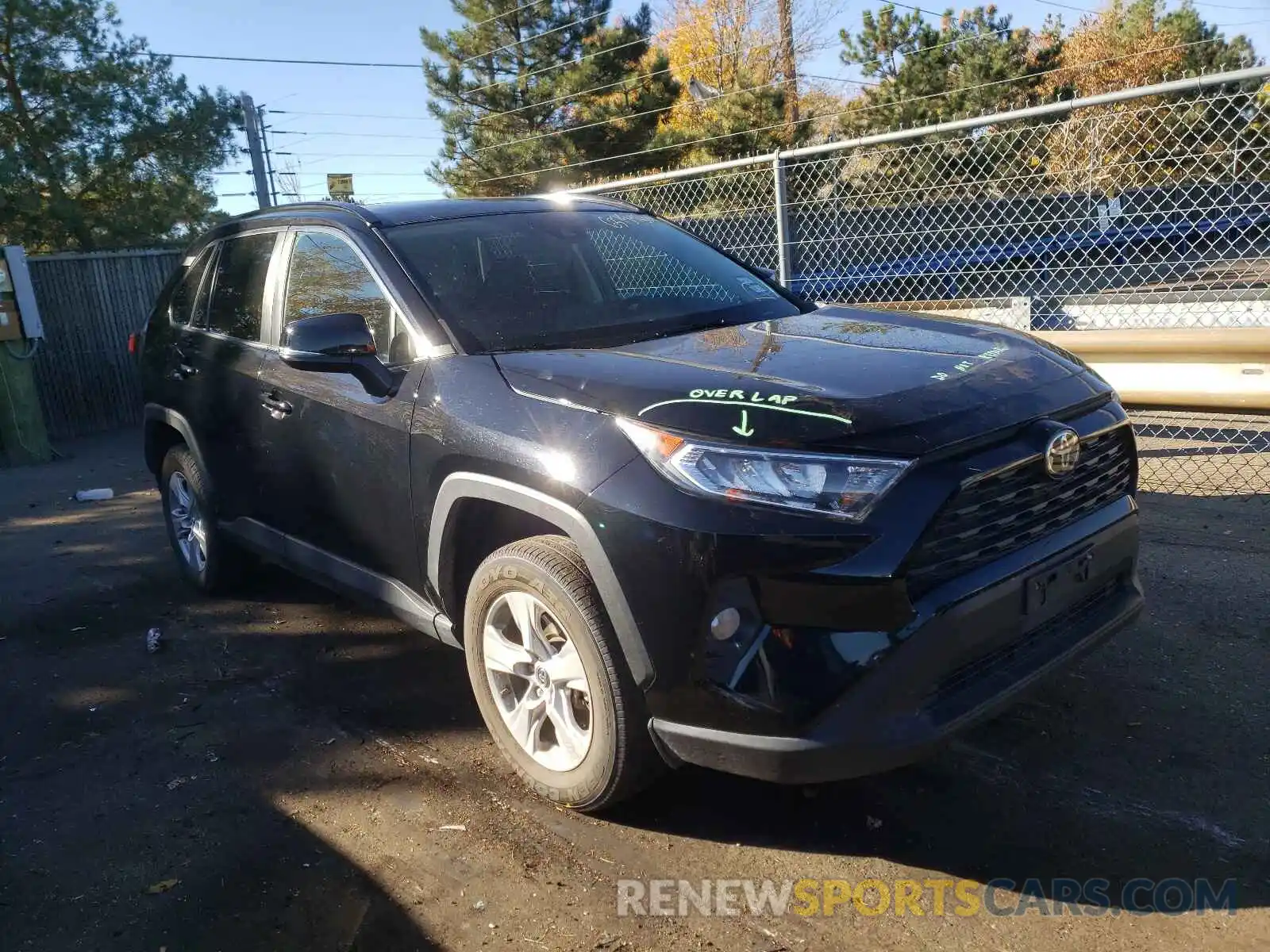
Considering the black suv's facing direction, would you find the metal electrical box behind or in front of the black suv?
behind

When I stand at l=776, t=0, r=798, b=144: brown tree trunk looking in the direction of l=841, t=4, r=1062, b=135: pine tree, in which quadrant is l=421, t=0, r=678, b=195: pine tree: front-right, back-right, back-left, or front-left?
back-right

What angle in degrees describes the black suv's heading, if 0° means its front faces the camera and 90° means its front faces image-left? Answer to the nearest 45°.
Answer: approximately 315°

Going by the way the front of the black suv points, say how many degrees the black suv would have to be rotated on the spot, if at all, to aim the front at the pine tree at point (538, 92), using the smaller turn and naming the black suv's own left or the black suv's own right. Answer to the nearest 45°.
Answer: approximately 135° to the black suv's own left

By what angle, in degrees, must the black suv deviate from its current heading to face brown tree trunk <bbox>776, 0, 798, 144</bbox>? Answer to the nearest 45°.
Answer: approximately 135° to its left

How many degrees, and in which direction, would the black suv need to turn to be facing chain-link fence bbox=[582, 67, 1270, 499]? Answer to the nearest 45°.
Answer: approximately 90° to its left

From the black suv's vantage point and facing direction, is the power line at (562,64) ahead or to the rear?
to the rear

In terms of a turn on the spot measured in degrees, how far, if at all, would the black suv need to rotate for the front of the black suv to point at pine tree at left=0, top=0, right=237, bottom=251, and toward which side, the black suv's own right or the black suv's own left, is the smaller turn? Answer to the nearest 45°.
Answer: approximately 180°
